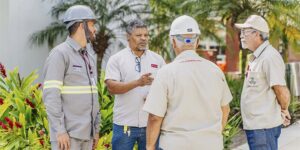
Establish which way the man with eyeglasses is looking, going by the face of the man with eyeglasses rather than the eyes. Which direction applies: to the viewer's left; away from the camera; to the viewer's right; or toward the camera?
to the viewer's left

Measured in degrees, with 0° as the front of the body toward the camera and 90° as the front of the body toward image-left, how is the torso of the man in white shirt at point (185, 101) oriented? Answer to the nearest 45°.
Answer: approximately 180°

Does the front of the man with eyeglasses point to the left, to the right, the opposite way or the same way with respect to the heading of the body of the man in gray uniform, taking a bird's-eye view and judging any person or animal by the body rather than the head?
the opposite way

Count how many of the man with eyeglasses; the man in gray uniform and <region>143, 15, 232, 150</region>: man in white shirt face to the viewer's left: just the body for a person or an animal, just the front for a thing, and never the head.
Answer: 1

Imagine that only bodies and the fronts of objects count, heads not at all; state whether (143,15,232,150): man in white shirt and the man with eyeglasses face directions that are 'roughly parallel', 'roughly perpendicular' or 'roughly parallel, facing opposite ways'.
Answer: roughly perpendicular

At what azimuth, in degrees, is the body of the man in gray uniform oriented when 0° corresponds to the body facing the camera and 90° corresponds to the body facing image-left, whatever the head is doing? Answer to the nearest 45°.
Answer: approximately 315°

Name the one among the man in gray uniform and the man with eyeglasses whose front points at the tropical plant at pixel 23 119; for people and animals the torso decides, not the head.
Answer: the man with eyeglasses

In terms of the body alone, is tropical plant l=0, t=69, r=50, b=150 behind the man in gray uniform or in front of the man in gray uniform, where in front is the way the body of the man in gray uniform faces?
behind

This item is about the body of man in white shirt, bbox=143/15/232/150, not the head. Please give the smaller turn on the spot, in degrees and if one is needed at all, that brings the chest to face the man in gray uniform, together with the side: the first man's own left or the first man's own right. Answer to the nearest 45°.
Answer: approximately 90° to the first man's own left

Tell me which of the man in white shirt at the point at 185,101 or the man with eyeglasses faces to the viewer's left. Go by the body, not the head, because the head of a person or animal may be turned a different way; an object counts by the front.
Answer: the man with eyeglasses

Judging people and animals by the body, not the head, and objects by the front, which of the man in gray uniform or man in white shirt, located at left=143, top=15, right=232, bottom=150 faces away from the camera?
the man in white shirt

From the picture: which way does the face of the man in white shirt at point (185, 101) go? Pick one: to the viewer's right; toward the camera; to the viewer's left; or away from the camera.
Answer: away from the camera

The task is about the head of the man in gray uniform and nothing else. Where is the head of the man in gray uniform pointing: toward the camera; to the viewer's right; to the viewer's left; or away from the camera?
to the viewer's right

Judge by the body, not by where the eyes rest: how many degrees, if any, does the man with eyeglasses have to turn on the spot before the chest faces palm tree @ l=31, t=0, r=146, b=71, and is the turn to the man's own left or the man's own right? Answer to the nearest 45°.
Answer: approximately 45° to the man's own right

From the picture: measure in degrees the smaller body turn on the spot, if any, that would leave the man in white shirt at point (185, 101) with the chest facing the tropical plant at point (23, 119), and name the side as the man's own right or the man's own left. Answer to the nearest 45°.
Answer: approximately 45° to the man's own left

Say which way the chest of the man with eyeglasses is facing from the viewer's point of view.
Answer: to the viewer's left

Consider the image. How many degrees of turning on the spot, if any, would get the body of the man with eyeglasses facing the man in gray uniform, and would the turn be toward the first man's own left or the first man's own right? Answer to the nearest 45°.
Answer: approximately 45° to the first man's own left
